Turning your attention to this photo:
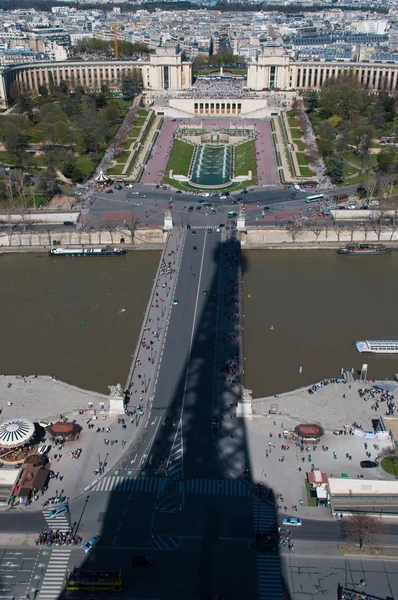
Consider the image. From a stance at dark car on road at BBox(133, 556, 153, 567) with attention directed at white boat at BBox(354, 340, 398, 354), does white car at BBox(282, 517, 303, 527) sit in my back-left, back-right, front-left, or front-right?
front-right

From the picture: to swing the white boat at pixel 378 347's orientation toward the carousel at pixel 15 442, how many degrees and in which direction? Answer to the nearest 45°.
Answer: approximately 45° to its left

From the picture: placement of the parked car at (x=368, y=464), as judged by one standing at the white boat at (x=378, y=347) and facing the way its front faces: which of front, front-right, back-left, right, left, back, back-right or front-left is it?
left

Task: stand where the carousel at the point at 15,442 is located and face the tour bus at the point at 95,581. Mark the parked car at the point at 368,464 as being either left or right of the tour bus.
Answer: left

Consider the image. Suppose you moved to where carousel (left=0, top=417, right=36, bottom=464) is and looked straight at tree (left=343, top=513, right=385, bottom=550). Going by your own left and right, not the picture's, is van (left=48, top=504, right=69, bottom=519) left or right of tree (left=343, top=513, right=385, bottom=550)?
right

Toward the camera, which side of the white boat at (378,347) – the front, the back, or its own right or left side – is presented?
left

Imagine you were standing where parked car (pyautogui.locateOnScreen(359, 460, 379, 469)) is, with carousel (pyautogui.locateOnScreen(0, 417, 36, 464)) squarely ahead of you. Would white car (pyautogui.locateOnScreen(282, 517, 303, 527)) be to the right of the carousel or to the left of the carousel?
left

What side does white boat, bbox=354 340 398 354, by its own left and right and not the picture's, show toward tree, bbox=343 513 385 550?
left

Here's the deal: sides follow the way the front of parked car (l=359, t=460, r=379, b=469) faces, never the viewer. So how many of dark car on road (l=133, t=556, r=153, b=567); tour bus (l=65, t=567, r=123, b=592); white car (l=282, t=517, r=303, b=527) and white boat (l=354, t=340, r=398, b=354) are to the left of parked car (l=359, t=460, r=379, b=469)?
1
